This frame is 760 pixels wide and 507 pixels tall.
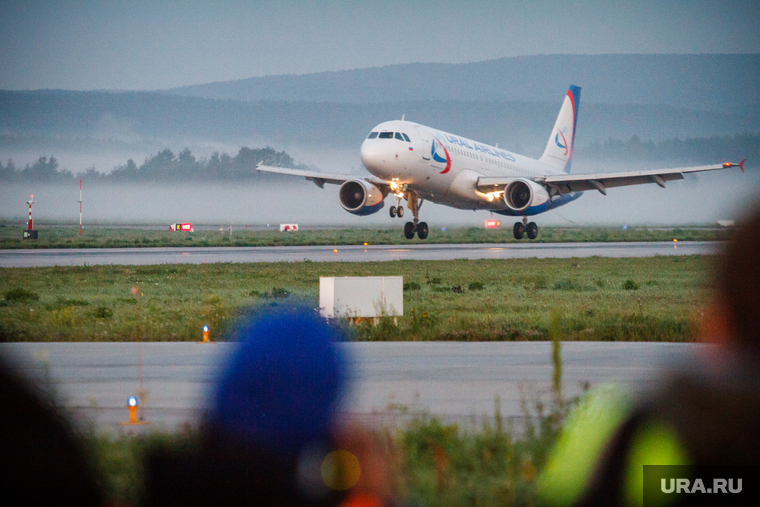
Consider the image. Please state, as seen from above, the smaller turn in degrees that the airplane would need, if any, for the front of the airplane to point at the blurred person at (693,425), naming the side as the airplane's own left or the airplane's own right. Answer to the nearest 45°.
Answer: approximately 45° to the airplane's own left

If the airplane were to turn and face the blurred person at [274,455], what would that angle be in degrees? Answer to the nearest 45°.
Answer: approximately 45° to its left

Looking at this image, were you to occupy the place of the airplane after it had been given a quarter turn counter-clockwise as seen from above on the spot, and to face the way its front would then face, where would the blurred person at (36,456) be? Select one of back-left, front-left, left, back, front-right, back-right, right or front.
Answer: front-right

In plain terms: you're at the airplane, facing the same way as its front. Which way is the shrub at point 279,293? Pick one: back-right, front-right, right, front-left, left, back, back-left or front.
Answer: front-left

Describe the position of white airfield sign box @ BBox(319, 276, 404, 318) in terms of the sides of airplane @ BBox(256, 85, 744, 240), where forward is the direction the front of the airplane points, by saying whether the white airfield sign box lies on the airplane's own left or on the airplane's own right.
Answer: on the airplane's own left

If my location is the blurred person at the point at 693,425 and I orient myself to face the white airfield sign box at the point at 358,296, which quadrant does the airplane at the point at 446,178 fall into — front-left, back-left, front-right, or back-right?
front-right

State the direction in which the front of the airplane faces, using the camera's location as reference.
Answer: facing the viewer and to the left of the viewer
